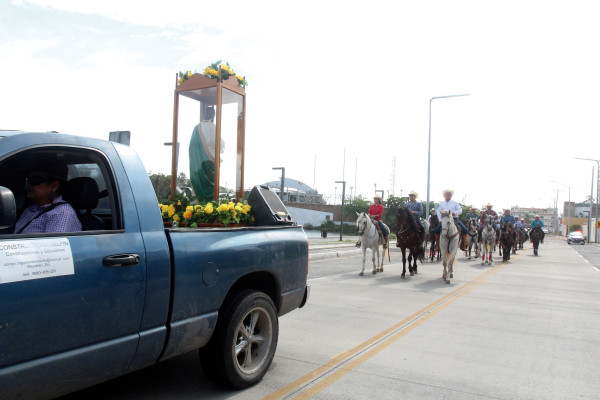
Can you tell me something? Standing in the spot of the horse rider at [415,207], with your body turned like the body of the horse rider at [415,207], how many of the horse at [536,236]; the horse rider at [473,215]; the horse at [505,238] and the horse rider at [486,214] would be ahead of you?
0

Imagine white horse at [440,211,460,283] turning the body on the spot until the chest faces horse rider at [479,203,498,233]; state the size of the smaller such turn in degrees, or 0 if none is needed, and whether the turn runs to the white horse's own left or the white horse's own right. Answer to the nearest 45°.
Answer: approximately 180°

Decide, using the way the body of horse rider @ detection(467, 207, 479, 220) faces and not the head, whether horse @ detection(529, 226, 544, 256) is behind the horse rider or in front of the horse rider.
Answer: behind

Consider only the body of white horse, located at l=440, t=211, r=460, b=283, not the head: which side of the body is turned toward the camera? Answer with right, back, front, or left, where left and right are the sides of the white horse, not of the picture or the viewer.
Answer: front

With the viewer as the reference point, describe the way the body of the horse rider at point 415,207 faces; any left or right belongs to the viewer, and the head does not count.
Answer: facing the viewer and to the left of the viewer

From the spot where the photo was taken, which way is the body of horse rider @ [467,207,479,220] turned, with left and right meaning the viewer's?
facing the viewer

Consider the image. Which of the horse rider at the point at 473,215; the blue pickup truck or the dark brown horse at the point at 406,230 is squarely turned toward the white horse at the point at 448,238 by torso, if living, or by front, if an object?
the horse rider

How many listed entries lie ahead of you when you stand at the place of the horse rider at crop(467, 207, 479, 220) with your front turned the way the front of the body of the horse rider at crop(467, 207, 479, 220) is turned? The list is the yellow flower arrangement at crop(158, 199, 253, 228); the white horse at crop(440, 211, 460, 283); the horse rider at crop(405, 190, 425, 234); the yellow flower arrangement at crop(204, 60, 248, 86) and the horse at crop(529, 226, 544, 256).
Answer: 4

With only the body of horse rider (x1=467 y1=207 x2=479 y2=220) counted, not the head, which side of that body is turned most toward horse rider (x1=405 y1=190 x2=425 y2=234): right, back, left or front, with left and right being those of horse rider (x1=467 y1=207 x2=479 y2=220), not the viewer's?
front

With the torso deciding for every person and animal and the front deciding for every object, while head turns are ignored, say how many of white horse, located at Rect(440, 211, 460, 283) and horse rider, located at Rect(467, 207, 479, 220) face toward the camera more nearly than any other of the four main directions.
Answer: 2

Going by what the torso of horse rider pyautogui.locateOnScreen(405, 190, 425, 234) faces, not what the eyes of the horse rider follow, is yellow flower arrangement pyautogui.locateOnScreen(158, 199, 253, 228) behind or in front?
in front

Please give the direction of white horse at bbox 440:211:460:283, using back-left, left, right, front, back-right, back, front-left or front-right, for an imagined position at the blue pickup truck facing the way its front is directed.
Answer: back

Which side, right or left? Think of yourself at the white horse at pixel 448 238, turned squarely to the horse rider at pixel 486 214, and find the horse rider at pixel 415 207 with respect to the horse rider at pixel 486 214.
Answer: left
